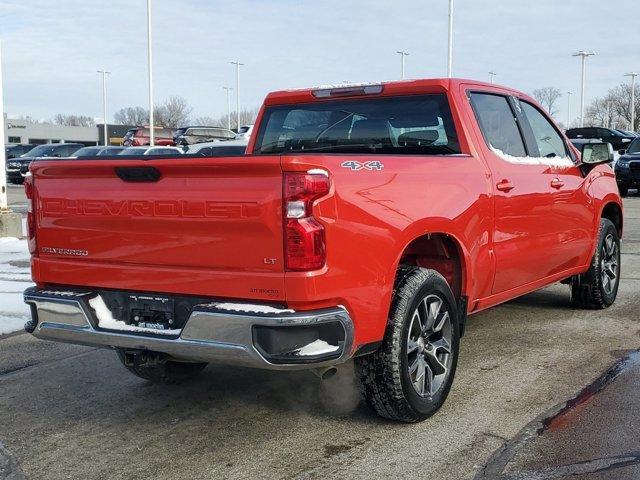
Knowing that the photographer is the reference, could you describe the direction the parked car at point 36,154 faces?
facing the viewer and to the left of the viewer

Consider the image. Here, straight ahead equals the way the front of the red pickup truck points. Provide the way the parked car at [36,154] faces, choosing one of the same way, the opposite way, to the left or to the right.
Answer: the opposite way

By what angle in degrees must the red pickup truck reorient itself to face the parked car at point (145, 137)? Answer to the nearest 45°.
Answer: approximately 45° to its left

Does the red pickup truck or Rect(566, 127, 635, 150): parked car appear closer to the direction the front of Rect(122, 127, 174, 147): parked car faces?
the red pickup truck

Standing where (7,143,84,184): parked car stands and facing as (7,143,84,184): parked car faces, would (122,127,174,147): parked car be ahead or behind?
behind

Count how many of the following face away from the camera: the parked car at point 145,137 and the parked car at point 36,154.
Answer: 0

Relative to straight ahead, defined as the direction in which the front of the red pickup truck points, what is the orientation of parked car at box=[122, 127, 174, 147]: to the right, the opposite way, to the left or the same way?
the opposite way

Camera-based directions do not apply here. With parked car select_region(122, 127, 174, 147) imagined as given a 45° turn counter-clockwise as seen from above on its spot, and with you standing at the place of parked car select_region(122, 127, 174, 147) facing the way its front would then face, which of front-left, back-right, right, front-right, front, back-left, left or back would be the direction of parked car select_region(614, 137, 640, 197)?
front-left

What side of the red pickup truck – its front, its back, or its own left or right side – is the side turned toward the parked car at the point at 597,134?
front

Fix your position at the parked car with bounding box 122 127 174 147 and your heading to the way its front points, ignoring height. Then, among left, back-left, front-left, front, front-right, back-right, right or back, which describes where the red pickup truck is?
front-left

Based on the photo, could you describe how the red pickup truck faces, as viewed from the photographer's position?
facing away from the viewer and to the right of the viewer
